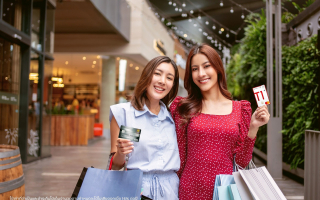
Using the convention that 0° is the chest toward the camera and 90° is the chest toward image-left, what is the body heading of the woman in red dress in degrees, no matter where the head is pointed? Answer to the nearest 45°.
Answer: approximately 0°
